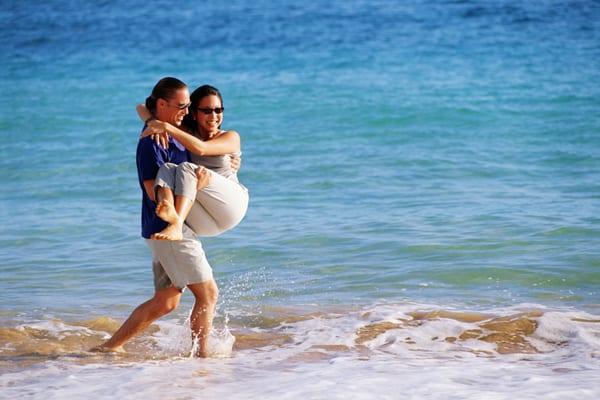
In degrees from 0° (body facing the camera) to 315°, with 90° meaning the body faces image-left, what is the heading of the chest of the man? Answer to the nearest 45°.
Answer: approximately 270°

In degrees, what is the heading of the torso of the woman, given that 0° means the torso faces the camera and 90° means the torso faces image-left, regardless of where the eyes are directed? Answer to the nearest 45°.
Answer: approximately 45°

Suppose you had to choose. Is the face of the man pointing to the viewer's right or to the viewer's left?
to the viewer's right
